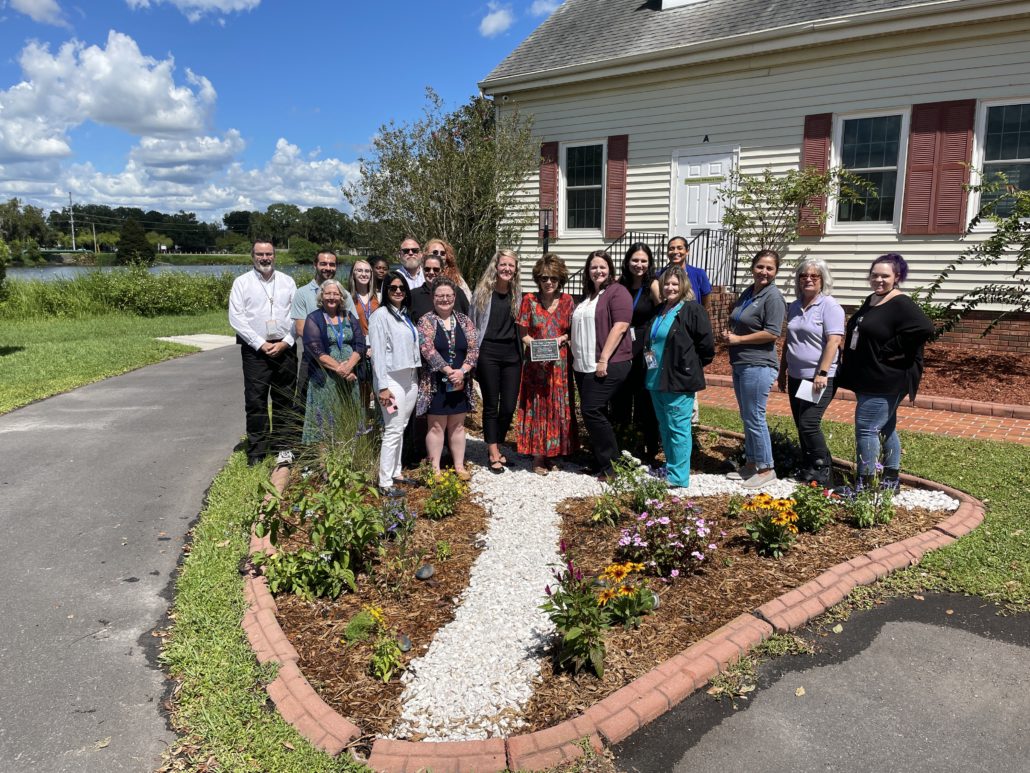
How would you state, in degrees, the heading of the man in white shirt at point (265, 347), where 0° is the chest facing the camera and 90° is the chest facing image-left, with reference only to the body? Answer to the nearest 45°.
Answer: approximately 0°

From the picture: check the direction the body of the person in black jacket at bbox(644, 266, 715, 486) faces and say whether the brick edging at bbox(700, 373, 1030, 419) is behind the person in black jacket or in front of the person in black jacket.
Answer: behind

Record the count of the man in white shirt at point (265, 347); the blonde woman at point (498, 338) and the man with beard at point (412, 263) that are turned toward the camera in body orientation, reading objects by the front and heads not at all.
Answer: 3

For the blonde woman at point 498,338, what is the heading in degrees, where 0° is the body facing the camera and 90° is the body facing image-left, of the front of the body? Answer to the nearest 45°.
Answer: approximately 0°

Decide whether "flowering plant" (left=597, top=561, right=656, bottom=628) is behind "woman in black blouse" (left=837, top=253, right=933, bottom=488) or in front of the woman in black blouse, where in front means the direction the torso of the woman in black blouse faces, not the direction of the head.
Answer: in front

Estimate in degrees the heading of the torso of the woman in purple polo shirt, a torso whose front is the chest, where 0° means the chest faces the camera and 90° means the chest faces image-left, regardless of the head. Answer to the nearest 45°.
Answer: approximately 45°

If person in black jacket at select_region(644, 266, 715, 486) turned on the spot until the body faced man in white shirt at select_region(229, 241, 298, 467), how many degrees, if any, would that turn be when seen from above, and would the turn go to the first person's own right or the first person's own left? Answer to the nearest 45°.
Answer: approximately 45° to the first person's own right

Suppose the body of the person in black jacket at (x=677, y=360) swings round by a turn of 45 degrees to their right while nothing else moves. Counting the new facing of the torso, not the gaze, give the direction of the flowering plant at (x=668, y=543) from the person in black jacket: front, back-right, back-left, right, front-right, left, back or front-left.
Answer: left

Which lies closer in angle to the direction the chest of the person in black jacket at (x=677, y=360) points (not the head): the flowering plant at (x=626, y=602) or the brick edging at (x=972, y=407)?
the flowering plant

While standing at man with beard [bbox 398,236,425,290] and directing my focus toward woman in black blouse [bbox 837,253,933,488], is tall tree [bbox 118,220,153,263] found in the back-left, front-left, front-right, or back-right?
back-left
